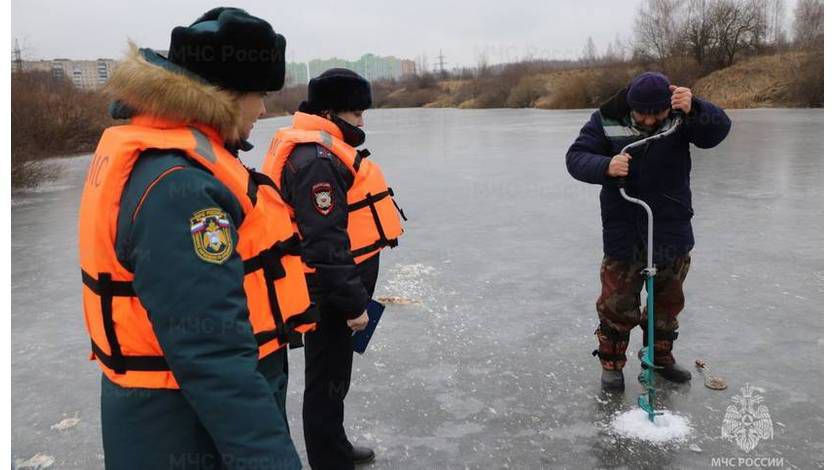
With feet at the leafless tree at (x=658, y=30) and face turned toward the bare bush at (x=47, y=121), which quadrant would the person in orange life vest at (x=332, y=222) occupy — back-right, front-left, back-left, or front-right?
front-left

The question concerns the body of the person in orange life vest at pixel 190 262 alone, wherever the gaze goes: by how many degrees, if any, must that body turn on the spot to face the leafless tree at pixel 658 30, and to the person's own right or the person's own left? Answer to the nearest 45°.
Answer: approximately 45° to the person's own left

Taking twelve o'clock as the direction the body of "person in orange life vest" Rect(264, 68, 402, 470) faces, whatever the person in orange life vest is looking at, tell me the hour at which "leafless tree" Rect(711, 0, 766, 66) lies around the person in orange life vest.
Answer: The leafless tree is roughly at 10 o'clock from the person in orange life vest.

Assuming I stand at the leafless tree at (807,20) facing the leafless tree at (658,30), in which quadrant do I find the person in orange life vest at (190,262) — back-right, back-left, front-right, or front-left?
front-left

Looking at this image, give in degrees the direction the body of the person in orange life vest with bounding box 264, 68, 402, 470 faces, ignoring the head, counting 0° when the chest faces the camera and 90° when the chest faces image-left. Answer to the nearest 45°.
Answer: approximately 270°

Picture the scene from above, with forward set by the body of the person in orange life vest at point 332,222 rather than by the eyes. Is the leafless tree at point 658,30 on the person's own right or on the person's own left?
on the person's own left

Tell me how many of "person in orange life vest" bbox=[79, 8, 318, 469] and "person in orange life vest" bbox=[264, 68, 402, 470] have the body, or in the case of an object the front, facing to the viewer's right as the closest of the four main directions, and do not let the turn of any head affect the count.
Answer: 2

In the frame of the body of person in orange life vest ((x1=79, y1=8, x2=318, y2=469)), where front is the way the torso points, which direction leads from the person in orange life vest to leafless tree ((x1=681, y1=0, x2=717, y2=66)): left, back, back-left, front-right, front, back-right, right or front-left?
front-left

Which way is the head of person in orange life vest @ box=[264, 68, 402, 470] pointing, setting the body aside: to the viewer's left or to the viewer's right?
to the viewer's right

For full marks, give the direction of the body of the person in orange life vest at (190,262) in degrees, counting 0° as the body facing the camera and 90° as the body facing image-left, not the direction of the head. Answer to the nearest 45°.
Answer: approximately 270°
